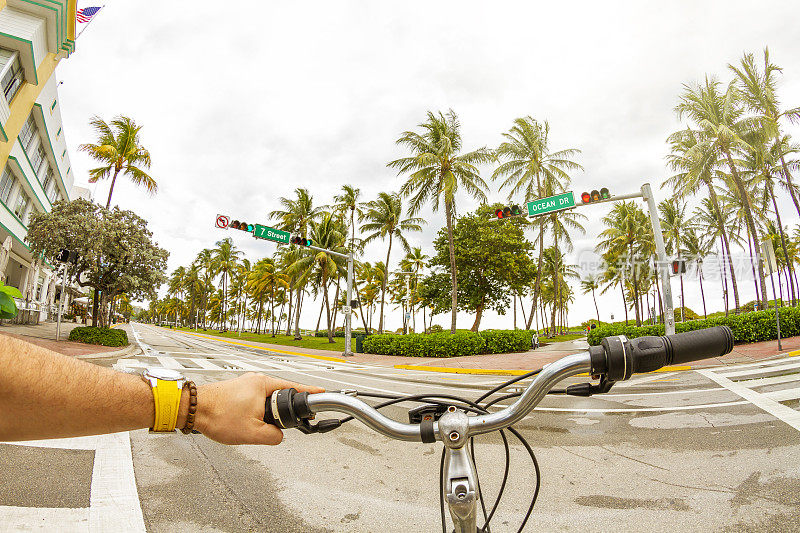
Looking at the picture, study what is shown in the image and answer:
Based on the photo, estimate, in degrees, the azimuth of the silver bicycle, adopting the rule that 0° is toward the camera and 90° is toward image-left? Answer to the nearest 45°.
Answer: approximately 180°

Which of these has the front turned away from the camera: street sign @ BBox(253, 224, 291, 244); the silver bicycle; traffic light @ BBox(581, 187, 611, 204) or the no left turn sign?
the silver bicycle

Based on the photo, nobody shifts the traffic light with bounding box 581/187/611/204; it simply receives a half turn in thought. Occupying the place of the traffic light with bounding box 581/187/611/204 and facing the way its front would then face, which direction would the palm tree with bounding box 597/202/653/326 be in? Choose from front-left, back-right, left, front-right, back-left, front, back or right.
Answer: front

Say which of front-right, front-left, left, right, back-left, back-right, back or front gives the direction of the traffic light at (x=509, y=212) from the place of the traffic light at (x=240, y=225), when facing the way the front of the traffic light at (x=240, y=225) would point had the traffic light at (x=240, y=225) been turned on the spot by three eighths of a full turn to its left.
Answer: right

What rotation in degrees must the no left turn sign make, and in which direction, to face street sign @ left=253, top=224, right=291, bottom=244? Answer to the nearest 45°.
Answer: approximately 90° to its left

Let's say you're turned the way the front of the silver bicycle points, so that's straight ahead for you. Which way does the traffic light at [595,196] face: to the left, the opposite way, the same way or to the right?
the opposite way

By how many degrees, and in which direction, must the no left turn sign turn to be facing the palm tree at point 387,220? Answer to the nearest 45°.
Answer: approximately 135° to its left

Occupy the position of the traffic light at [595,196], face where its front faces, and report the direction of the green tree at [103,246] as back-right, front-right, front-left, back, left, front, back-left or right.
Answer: right

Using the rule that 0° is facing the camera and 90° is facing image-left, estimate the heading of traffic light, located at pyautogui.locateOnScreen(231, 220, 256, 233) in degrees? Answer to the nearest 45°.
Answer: approximately 0°

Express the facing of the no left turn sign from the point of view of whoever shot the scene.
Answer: facing the viewer

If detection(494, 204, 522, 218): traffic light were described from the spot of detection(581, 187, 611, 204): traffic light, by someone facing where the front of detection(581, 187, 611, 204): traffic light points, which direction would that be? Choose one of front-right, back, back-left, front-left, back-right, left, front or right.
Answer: right

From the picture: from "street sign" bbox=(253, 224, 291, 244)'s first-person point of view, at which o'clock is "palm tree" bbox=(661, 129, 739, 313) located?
The palm tree is roughly at 9 o'clock from the street sign.

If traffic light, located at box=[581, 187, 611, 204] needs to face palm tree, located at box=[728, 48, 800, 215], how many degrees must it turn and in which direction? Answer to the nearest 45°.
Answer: approximately 135° to its left

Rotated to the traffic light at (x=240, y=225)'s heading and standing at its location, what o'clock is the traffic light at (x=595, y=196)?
the traffic light at (x=595, y=196) is roughly at 10 o'clock from the traffic light at (x=240, y=225).

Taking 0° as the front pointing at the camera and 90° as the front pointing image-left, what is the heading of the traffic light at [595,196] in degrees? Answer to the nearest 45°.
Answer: approximately 0°
